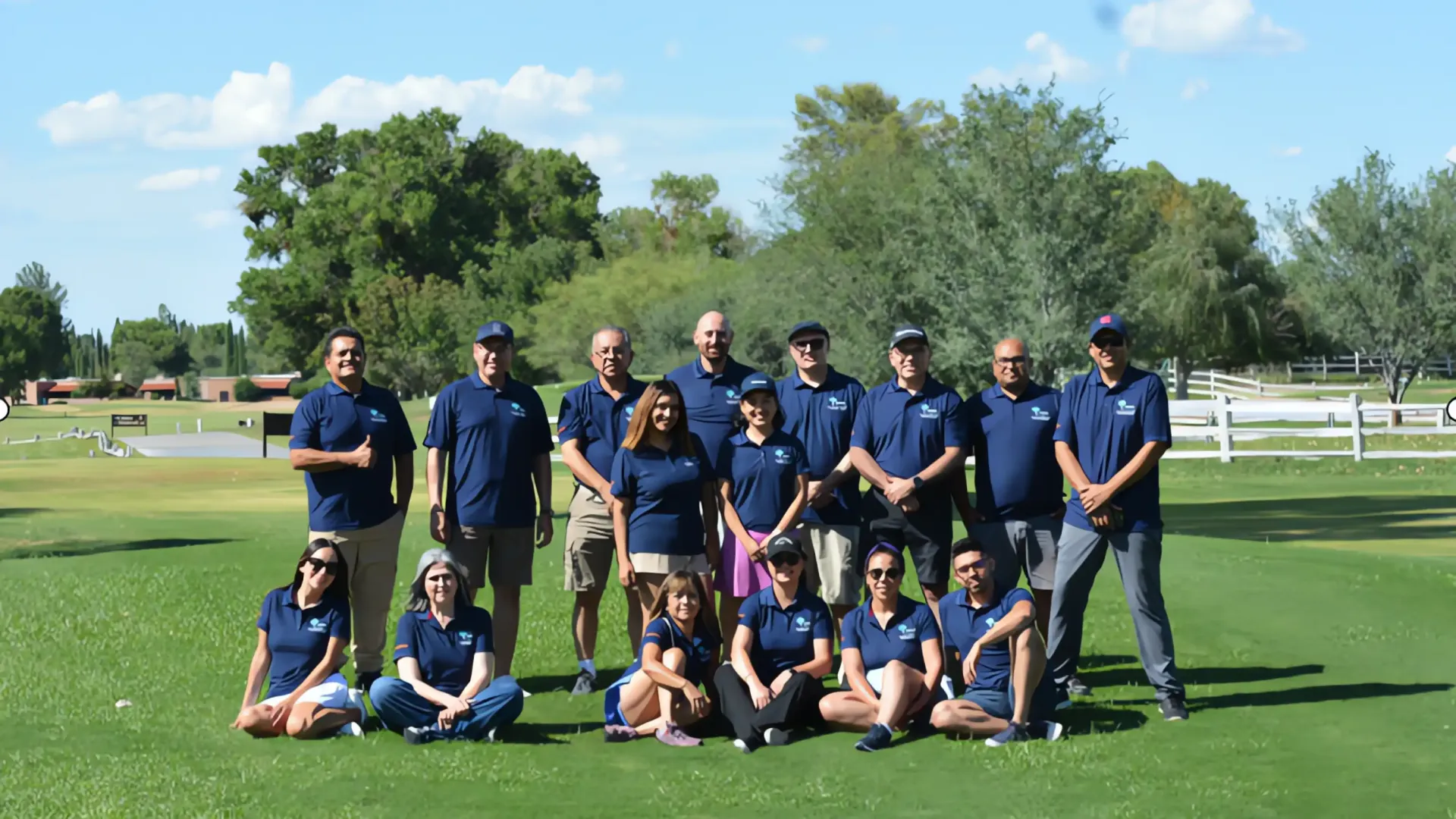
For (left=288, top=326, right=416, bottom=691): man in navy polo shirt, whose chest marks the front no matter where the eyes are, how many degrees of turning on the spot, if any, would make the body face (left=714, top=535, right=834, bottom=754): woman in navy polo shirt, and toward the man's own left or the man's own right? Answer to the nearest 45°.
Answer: approximately 45° to the man's own left

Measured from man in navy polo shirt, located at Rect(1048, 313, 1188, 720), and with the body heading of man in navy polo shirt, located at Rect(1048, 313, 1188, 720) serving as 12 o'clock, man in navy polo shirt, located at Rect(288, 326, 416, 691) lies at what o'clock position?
man in navy polo shirt, located at Rect(288, 326, 416, 691) is roughly at 3 o'clock from man in navy polo shirt, located at Rect(1048, 313, 1188, 720).

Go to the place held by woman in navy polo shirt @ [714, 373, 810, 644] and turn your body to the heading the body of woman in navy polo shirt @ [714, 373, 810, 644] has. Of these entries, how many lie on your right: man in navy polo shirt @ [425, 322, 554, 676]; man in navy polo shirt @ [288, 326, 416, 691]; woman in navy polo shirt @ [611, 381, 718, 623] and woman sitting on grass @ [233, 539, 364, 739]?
4

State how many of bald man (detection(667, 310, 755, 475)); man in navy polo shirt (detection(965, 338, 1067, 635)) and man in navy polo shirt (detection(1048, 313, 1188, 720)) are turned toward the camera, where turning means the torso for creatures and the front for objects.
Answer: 3

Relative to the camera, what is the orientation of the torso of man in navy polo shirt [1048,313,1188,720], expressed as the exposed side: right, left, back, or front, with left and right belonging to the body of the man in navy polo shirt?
front

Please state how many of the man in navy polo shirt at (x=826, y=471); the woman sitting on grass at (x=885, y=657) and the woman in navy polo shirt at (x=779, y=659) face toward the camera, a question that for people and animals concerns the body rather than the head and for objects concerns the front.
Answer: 3

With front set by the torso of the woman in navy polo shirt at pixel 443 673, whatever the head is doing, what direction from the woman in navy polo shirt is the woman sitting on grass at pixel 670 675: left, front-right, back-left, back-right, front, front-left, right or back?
left

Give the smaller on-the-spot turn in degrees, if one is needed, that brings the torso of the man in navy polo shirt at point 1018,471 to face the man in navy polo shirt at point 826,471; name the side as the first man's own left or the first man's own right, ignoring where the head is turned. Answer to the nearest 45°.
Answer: approximately 90° to the first man's own right

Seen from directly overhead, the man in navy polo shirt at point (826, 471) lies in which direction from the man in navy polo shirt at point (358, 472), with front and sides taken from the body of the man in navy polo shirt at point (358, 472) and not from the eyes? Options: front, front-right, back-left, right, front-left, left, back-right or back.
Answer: left

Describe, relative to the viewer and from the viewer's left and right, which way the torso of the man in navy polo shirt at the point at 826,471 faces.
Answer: facing the viewer

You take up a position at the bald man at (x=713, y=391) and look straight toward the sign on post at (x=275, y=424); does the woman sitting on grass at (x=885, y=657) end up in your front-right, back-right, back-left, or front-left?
back-right

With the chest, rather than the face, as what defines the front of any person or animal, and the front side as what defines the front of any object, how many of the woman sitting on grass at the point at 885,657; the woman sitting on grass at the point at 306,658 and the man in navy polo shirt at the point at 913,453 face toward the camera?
3

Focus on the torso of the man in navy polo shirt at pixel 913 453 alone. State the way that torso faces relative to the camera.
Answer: toward the camera
